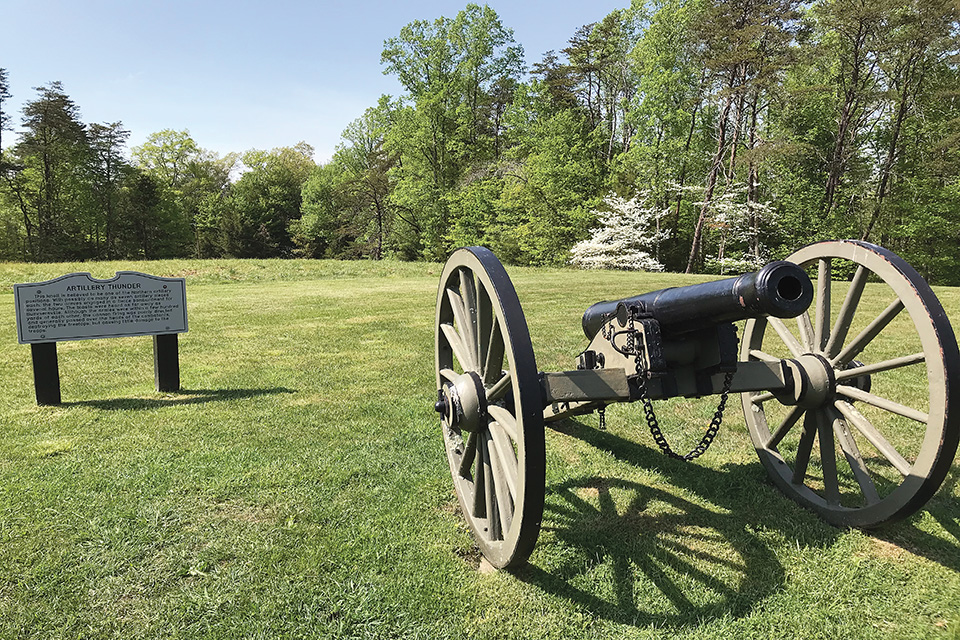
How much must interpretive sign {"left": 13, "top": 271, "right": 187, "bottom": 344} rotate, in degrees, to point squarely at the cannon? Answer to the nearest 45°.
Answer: approximately 45° to its left

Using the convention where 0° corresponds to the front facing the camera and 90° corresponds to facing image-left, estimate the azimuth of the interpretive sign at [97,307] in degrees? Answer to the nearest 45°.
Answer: approximately 0°

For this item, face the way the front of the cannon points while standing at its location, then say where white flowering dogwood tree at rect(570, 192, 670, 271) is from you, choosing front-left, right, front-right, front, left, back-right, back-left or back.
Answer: back-left

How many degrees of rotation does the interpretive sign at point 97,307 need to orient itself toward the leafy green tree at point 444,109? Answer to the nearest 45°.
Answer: approximately 135° to its left

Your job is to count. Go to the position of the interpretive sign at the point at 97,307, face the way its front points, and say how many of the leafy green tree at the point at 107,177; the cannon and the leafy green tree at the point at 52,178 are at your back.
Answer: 2

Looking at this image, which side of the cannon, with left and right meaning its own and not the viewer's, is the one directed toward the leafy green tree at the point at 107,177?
back

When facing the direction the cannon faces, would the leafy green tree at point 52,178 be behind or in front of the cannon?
behind

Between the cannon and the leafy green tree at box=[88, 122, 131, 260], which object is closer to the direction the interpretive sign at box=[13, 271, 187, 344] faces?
the cannon
